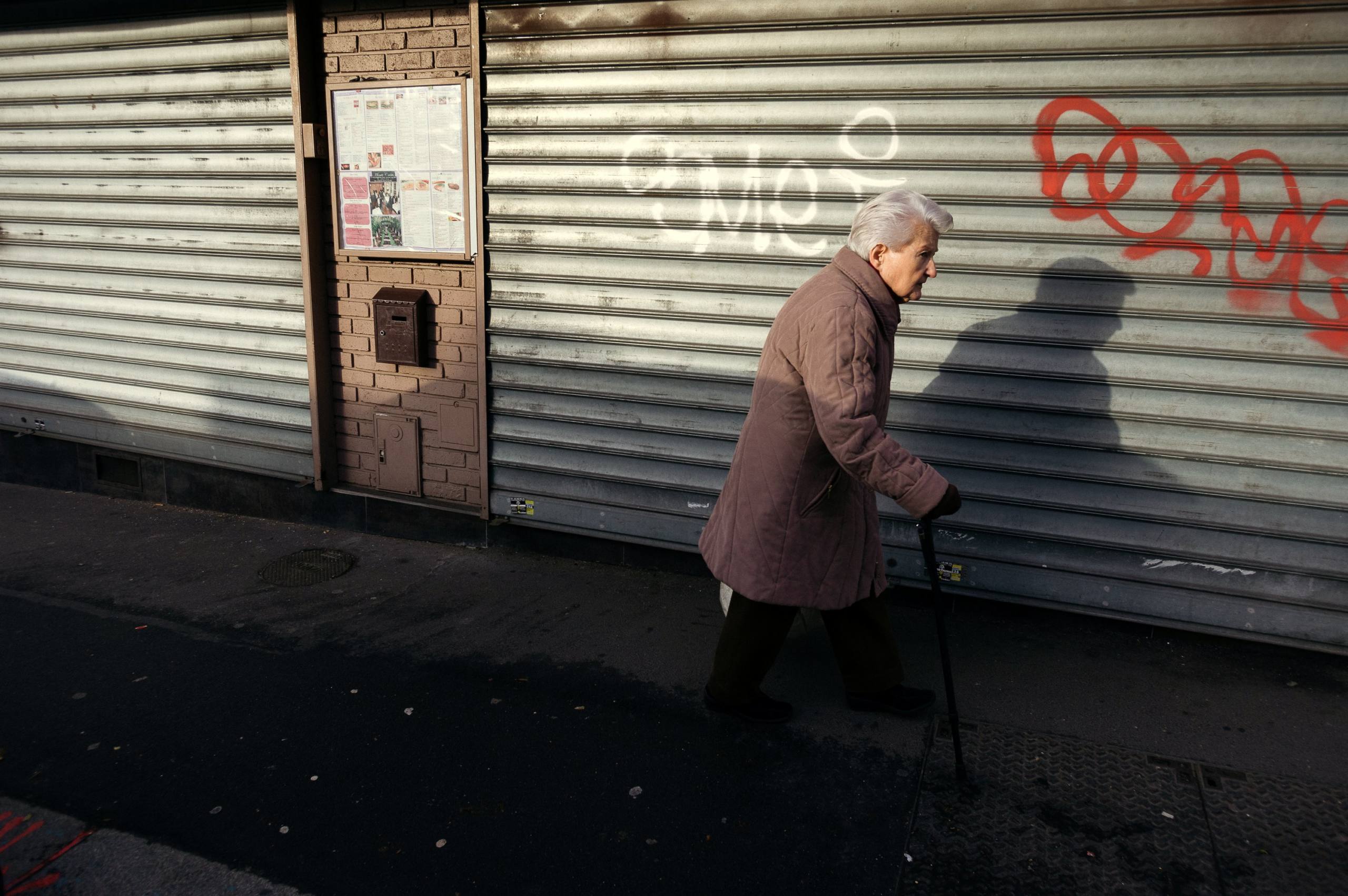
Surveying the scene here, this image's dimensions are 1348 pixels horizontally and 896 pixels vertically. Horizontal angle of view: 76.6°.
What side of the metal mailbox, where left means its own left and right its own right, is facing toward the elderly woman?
left

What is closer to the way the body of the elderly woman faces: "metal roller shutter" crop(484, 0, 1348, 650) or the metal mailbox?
the metal roller shutter

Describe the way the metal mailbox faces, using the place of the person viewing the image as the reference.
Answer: facing the viewer and to the left of the viewer

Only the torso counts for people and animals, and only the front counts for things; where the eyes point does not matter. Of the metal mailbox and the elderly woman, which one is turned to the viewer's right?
the elderly woman

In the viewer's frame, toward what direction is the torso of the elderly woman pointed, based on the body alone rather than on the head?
to the viewer's right

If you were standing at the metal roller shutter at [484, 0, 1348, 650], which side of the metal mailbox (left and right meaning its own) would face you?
left

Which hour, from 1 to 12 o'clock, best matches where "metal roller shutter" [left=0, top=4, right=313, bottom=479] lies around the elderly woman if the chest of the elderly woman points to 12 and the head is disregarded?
The metal roller shutter is roughly at 7 o'clock from the elderly woman.

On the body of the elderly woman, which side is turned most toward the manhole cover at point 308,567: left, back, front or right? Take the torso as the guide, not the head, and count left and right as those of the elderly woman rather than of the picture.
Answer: back

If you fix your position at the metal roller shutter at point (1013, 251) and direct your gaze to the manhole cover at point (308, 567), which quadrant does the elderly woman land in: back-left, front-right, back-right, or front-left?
front-left

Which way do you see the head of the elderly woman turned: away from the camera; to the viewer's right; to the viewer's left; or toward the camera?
to the viewer's right

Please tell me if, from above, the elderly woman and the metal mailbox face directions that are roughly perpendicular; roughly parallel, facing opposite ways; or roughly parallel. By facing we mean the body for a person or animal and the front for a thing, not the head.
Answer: roughly perpendicular

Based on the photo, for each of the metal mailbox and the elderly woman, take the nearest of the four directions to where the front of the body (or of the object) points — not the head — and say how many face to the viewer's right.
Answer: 1

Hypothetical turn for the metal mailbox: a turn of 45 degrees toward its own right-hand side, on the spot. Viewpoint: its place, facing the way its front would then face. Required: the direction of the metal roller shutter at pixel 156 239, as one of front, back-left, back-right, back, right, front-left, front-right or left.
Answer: front-right

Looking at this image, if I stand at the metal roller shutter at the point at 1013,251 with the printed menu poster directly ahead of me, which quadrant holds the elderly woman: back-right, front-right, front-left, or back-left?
front-left
